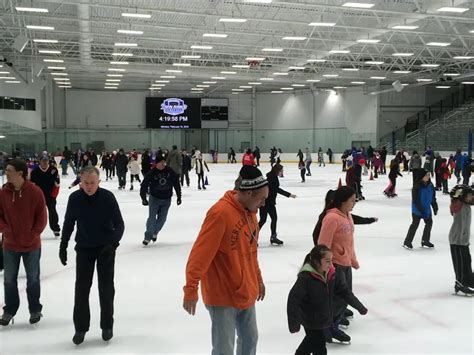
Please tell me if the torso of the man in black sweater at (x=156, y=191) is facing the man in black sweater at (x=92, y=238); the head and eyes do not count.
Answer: yes

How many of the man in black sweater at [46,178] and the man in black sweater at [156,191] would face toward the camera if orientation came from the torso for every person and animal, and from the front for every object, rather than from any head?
2

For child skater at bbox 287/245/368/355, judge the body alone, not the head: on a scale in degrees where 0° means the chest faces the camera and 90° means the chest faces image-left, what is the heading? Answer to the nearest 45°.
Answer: approximately 315°

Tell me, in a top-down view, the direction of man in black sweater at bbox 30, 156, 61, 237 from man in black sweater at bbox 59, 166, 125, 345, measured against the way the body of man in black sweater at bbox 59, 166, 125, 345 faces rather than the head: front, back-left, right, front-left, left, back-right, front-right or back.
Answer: back

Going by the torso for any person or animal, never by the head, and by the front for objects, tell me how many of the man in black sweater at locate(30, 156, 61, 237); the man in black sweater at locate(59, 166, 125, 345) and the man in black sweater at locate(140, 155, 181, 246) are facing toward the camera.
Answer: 3

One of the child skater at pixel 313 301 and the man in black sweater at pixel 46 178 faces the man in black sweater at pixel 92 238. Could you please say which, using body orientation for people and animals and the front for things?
the man in black sweater at pixel 46 178

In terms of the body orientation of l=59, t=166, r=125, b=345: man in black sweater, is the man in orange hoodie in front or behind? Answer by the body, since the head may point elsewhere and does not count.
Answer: in front

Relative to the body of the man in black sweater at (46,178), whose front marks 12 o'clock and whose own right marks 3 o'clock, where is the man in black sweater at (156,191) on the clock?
the man in black sweater at (156,191) is roughly at 10 o'clock from the man in black sweater at (46,178).

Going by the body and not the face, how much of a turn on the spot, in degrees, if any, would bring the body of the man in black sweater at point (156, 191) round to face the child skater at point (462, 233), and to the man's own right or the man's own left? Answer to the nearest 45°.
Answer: approximately 45° to the man's own left

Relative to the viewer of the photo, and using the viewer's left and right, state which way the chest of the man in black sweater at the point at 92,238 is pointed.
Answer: facing the viewer

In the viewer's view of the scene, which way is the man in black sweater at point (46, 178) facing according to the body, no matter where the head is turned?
toward the camera

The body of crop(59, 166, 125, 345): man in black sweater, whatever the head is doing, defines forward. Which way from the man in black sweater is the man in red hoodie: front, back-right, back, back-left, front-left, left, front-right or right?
back-right

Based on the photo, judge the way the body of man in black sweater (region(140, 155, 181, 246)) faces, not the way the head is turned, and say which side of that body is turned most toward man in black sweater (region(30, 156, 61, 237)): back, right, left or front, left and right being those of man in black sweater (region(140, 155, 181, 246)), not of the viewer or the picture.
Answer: right

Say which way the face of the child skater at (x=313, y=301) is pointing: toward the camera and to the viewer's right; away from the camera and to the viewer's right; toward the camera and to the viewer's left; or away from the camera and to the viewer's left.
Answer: toward the camera and to the viewer's right
